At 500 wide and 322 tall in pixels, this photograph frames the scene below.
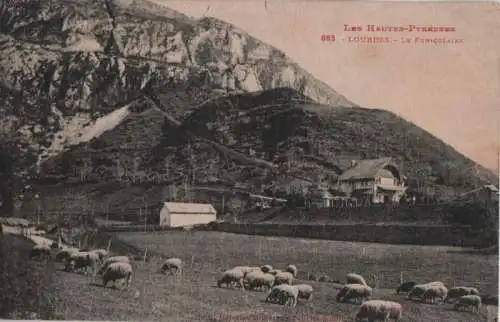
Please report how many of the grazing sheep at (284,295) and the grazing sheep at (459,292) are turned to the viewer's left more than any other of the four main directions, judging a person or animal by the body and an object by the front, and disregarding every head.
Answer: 2

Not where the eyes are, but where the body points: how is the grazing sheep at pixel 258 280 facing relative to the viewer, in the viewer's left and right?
facing to the left of the viewer

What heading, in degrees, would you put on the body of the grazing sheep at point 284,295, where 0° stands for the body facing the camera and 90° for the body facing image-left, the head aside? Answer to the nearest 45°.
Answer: approximately 90°

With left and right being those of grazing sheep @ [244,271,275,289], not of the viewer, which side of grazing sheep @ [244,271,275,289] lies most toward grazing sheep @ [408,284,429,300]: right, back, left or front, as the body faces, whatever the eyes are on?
back

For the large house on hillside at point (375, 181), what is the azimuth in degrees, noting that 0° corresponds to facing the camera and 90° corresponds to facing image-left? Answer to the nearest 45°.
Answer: approximately 315°

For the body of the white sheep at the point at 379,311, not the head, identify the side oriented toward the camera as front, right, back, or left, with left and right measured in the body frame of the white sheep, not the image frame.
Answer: left

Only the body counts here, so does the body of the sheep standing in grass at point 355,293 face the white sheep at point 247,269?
yes

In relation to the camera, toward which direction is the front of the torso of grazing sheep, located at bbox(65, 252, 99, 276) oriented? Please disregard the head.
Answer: to the viewer's left

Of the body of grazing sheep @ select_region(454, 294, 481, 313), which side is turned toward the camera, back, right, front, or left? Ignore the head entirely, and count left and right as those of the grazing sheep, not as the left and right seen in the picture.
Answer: left
